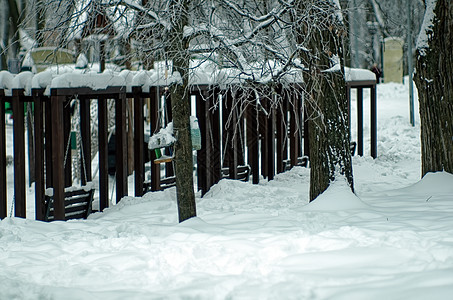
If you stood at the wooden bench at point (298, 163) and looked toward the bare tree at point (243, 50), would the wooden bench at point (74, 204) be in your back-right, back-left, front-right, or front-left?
front-right

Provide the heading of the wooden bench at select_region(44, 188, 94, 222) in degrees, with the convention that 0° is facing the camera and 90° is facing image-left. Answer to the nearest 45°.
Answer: approximately 135°

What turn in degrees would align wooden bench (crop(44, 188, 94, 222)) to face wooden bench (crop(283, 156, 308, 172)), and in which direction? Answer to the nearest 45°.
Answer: approximately 90° to its right

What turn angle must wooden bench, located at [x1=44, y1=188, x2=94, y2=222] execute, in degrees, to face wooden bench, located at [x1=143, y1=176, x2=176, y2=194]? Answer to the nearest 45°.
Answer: approximately 90° to its right
